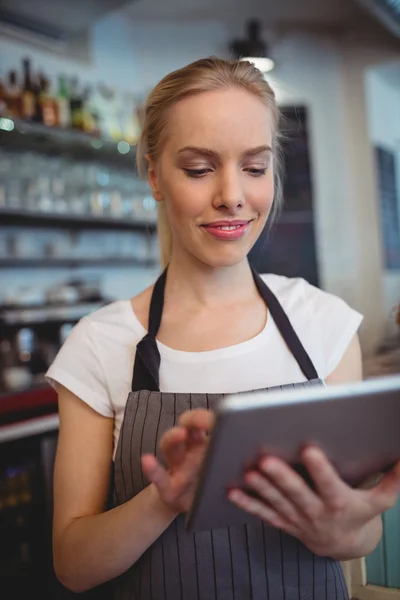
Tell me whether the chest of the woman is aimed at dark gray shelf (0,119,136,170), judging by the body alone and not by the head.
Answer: no

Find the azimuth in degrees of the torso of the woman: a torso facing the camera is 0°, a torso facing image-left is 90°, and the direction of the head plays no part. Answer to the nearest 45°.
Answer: approximately 0°

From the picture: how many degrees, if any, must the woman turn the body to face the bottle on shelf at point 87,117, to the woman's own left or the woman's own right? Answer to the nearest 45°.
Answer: approximately 180°

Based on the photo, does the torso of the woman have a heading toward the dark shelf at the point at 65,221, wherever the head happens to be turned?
no

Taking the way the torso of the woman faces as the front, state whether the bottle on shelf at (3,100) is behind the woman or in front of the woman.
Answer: behind

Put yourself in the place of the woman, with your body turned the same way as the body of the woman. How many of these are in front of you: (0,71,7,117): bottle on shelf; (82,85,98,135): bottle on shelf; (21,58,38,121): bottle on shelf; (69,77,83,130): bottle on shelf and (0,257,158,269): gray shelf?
0

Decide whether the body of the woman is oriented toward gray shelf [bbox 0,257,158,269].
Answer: no

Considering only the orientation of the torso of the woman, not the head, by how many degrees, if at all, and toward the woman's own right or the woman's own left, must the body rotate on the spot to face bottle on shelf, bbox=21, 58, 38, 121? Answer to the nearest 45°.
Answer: approximately 180°

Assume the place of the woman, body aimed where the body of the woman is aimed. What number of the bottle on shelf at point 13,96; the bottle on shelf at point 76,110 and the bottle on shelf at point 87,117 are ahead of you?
0

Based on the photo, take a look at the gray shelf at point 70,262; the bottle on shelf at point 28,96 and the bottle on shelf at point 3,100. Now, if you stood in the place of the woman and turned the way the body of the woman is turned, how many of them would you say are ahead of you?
0

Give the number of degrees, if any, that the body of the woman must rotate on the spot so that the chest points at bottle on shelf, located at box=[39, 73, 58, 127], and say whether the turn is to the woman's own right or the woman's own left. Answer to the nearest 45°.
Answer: approximately 180°

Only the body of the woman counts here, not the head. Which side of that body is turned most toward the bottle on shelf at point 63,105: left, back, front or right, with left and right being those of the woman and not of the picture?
back
